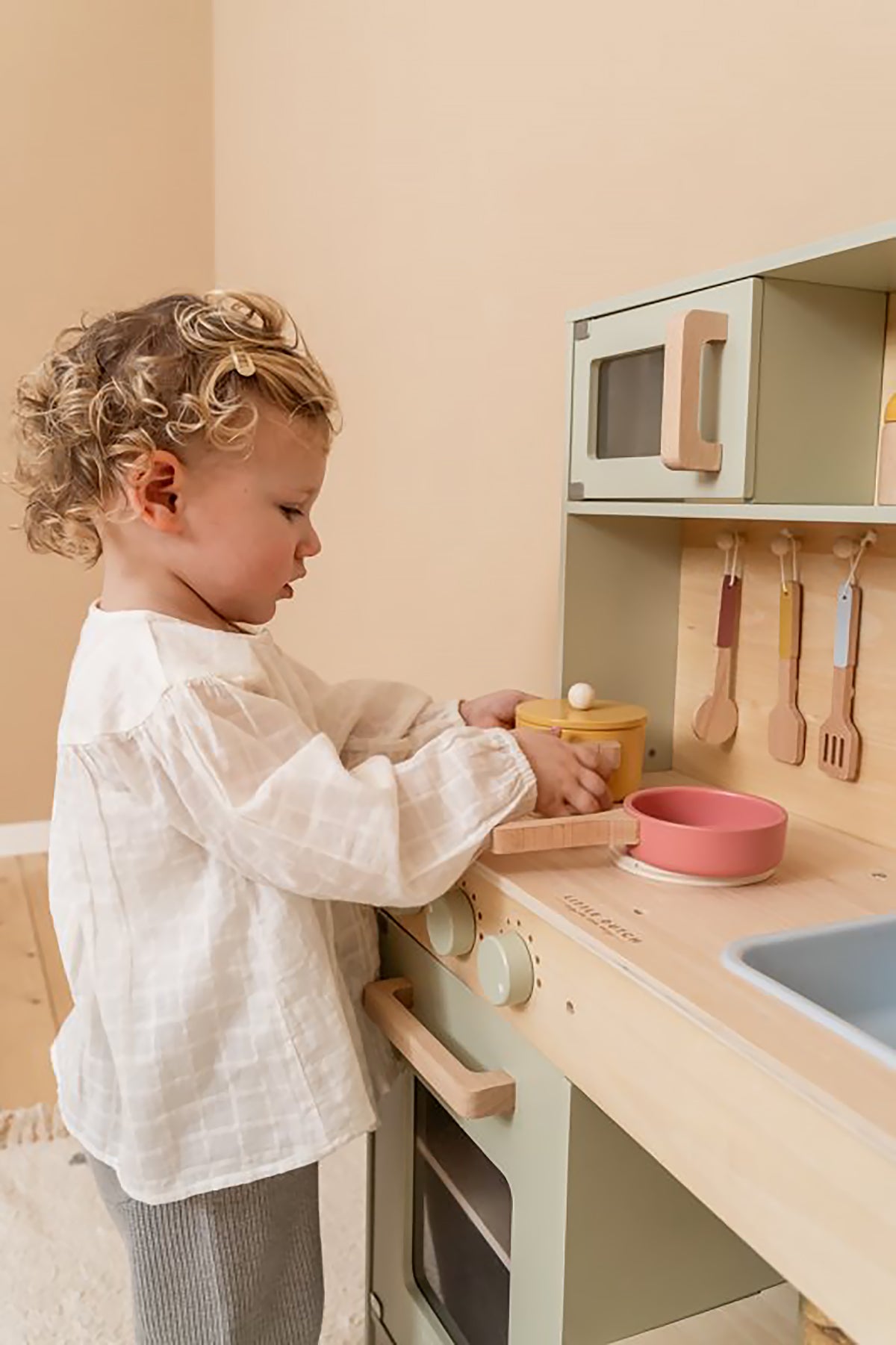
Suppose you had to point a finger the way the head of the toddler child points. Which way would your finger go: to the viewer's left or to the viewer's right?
to the viewer's right

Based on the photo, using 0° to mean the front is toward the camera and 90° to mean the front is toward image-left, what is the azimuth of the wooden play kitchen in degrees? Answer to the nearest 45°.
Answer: approximately 45°

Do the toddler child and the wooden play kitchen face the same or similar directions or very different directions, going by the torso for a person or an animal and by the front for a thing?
very different directions

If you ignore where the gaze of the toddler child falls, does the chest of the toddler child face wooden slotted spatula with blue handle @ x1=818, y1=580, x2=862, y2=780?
yes

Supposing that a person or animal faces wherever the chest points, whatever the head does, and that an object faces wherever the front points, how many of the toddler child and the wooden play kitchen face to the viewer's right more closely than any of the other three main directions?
1

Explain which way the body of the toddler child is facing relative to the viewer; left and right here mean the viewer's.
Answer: facing to the right of the viewer
